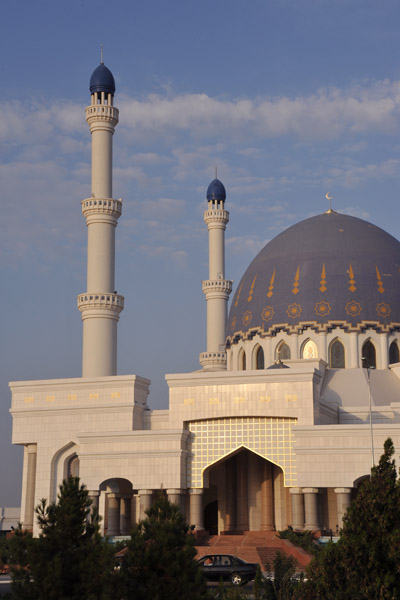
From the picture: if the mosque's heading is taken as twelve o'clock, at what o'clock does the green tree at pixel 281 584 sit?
The green tree is roughly at 12 o'clock from the mosque.

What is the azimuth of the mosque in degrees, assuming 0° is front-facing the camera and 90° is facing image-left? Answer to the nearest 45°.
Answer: approximately 0°

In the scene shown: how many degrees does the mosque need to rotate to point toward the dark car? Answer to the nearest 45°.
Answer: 0° — it already faces it

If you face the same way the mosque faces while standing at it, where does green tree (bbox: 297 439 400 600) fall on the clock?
The green tree is roughly at 12 o'clock from the mosque.

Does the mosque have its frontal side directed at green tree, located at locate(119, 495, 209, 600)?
yes
